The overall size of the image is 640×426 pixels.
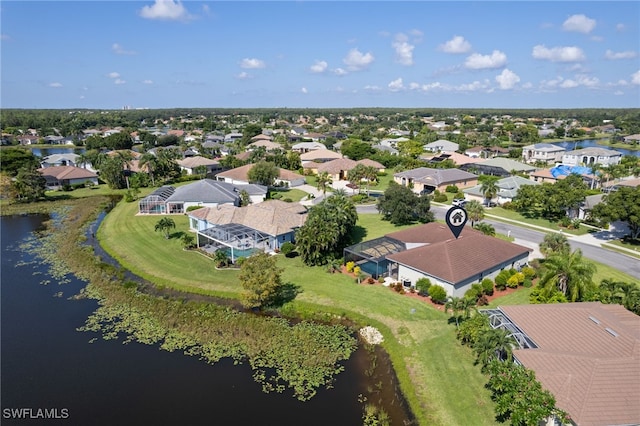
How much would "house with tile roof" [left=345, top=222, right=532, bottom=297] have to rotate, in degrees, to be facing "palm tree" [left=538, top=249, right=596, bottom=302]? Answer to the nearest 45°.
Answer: approximately 90° to its right

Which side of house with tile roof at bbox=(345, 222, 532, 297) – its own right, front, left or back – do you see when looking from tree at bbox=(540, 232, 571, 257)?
front

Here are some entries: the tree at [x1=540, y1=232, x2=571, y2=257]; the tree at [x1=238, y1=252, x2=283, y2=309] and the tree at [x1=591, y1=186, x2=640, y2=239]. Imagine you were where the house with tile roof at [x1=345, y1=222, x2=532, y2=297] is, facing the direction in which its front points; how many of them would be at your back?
1

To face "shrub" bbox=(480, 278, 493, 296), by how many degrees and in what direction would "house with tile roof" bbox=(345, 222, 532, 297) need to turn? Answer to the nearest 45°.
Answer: approximately 90° to its right

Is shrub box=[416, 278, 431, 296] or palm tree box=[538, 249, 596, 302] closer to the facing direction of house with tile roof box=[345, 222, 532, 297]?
the palm tree

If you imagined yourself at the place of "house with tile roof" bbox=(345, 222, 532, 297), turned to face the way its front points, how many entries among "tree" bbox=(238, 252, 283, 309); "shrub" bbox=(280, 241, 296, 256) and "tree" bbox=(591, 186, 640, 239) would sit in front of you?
1

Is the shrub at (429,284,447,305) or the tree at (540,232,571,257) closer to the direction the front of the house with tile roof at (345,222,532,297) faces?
the tree

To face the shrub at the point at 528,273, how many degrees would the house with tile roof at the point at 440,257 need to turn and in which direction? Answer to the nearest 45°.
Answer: approximately 45° to its right

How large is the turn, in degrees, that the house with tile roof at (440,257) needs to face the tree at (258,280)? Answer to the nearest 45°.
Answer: approximately 180°

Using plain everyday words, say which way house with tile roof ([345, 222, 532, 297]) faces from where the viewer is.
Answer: facing away from the viewer and to the right of the viewer
